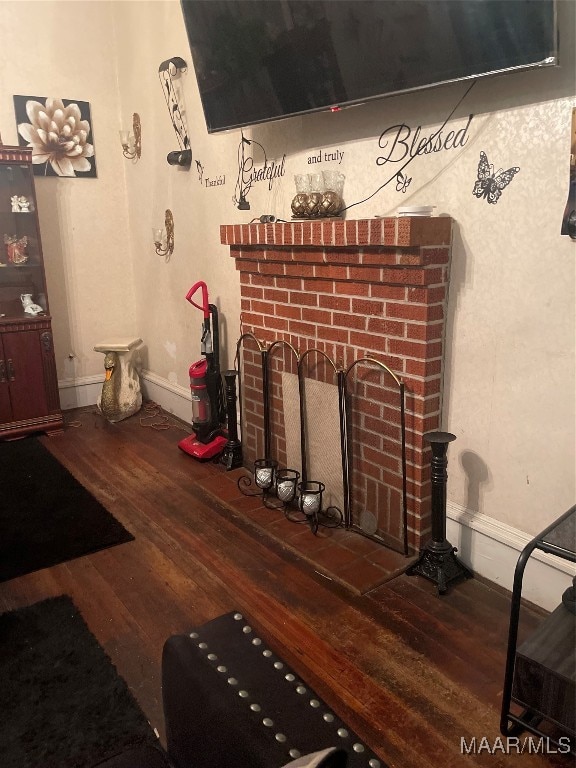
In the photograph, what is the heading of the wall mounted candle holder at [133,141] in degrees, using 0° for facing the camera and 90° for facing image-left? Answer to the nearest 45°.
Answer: approximately 45°

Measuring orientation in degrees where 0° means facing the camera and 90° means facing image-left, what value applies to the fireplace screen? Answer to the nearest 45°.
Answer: approximately 45°

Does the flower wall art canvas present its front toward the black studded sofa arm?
yes

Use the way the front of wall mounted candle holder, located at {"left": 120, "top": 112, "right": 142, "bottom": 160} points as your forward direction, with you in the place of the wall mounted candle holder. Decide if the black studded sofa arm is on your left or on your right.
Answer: on your left

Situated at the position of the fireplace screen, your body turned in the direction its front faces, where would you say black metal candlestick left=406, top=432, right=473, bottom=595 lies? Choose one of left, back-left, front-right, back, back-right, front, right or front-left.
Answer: left

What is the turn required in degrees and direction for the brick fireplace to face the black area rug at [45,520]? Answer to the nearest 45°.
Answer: approximately 45° to its right

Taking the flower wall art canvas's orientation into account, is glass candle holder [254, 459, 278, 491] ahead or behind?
ahead

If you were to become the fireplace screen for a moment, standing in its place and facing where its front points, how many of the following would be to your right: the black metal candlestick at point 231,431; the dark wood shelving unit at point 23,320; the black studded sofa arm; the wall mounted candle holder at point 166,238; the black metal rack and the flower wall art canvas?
4

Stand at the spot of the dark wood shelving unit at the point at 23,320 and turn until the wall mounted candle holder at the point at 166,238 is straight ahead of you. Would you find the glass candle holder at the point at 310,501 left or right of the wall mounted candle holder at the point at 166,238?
right
